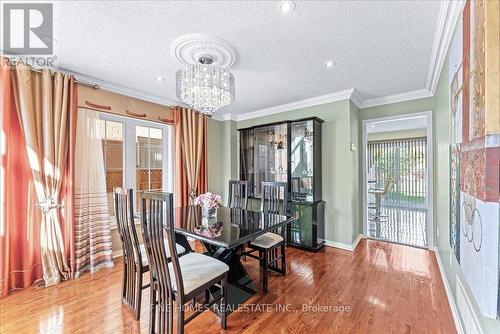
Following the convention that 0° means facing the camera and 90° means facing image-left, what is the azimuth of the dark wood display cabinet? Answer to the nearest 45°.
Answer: approximately 45°

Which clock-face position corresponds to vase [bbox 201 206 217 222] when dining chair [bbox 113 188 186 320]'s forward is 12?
The vase is roughly at 1 o'clock from the dining chair.

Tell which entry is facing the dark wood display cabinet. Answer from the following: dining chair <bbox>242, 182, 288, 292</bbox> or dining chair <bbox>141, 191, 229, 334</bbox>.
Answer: dining chair <bbox>141, 191, 229, 334</bbox>

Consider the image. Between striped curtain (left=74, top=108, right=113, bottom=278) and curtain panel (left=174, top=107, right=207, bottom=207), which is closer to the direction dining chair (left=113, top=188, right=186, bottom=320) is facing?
the curtain panel

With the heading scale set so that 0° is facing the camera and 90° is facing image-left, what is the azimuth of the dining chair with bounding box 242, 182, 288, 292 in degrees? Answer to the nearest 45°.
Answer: approximately 45°

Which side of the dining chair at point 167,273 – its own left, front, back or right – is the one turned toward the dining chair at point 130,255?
left

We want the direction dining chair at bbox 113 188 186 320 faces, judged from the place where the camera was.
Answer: facing away from the viewer and to the right of the viewer

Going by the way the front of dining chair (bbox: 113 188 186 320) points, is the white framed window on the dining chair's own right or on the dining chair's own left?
on the dining chair's own left

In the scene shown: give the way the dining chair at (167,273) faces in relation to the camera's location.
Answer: facing away from the viewer and to the right of the viewer
